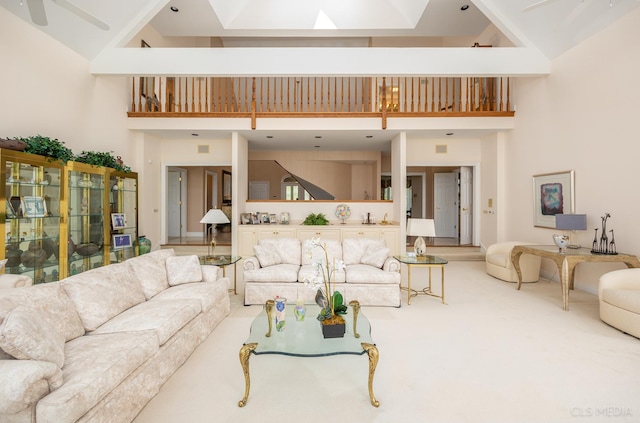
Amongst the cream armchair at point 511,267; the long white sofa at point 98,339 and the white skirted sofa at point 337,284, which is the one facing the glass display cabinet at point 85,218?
the cream armchair

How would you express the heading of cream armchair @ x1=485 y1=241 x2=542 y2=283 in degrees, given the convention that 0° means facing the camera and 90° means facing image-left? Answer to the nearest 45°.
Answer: approximately 45°

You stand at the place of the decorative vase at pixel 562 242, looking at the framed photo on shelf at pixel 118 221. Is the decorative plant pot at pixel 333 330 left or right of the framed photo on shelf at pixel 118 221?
left

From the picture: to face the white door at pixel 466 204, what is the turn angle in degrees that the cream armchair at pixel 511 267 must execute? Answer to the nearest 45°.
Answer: approximately 135° to its right

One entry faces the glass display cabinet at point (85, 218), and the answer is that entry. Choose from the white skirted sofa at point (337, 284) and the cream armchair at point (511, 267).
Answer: the cream armchair

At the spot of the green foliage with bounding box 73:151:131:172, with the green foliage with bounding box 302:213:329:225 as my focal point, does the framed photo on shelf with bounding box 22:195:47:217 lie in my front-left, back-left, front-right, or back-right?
back-right

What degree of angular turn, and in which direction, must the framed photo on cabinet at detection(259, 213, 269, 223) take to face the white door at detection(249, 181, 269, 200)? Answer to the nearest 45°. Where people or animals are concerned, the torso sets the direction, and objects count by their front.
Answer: approximately 180°

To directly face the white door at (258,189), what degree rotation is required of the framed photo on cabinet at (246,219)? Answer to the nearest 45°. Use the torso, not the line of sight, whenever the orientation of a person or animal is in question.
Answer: approximately 180°

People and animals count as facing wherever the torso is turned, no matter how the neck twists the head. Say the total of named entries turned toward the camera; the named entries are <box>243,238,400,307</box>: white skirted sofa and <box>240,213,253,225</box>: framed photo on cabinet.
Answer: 2

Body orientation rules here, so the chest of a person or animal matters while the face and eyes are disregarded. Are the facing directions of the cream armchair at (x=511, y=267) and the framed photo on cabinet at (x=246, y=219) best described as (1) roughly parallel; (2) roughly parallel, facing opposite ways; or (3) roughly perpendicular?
roughly perpendicular

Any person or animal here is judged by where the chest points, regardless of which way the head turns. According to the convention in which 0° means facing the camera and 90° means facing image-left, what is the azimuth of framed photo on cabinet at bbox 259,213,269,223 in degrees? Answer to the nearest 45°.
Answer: approximately 0°

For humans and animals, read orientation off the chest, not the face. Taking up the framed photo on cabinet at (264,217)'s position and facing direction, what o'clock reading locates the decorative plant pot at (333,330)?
The decorative plant pot is roughly at 12 o'clock from the framed photo on cabinet.

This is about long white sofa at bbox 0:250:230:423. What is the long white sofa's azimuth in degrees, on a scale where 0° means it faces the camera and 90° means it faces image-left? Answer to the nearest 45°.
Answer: approximately 315°
